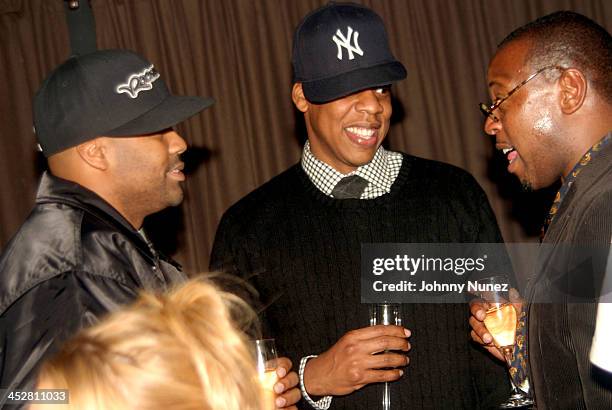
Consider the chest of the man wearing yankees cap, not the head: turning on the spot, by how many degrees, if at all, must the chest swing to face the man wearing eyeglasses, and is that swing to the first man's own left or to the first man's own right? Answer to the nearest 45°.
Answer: approximately 45° to the first man's own left

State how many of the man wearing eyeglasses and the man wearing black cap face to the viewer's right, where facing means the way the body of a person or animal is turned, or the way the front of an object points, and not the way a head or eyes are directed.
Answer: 1

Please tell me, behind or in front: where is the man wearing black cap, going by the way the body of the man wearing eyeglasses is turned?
in front

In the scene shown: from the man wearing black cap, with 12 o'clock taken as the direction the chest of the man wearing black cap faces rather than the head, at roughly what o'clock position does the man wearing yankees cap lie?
The man wearing yankees cap is roughly at 11 o'clock from the man wearing black cap.

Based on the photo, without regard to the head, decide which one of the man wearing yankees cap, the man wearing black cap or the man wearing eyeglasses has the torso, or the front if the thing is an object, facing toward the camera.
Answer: the man wearing yankees cap

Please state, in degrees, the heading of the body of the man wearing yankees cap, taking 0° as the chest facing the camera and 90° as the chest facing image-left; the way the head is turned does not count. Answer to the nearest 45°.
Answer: approximately 0°

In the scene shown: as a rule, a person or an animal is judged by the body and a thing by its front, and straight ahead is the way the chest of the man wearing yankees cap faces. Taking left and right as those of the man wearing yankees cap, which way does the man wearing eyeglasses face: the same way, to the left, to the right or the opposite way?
to the right

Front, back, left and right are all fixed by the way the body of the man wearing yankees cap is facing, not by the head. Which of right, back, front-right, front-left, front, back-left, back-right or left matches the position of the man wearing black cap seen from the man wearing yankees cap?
front-right

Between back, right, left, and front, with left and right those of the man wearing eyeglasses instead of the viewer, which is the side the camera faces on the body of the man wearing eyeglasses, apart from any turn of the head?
left

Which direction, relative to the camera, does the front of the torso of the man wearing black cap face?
to the viewer's right

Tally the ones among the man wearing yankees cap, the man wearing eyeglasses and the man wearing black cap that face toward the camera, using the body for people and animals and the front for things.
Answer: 1

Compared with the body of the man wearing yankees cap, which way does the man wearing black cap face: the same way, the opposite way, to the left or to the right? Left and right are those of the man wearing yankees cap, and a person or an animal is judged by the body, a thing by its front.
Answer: to the left

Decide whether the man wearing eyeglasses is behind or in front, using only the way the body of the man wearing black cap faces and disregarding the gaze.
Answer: in front
